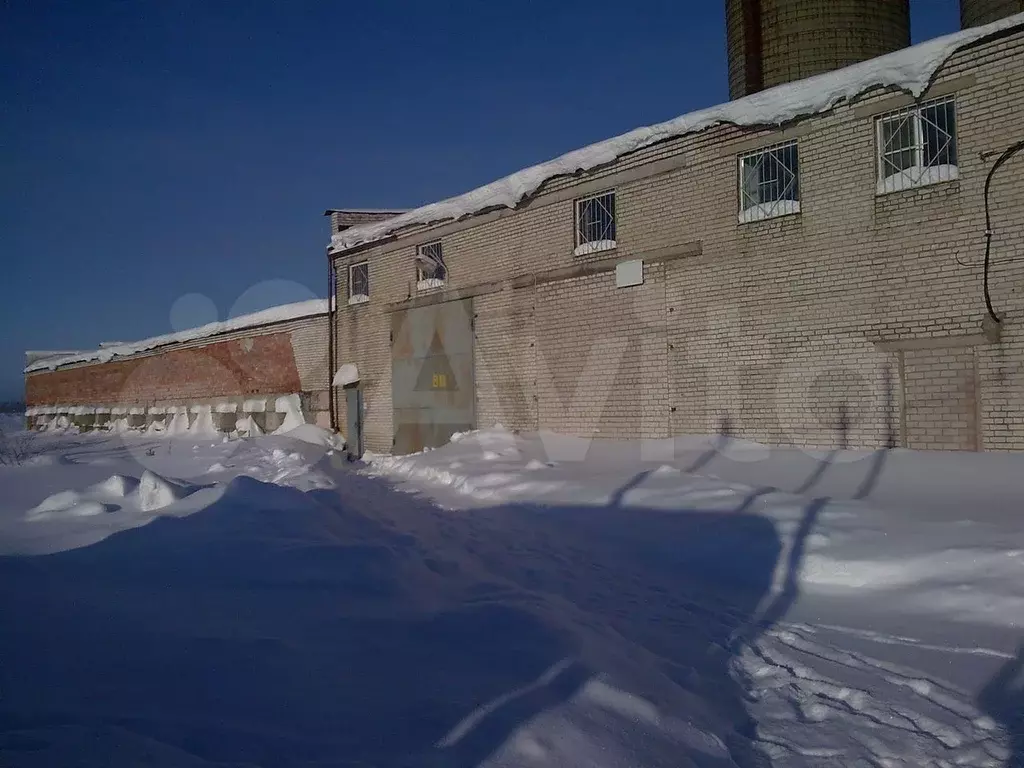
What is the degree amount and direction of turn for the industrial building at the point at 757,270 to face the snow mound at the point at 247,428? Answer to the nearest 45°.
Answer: approximately 90° to its right

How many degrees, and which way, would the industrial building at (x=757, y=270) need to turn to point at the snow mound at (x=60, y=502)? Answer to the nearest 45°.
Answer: approximately 45° to its right

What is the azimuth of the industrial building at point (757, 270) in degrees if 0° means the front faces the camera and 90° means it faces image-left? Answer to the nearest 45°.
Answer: approximately 45°

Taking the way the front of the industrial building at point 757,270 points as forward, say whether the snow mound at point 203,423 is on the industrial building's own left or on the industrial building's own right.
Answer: on the industrial building's own right

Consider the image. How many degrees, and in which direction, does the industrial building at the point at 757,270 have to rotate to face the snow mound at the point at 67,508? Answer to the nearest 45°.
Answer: approximately 45° to its right

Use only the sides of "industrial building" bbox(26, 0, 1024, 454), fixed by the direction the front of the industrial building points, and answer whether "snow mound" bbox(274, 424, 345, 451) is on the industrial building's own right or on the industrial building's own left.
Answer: on the industrial building's own right
